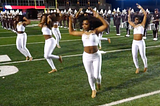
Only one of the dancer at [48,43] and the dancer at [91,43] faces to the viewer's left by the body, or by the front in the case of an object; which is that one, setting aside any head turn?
the dancer at [48,43]

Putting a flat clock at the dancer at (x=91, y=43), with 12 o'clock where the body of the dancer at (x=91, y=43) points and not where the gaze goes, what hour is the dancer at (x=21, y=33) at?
the dancer at (x=21, y=33) is roughly at 5 o'clock from the dancer at (x=91, y=43).

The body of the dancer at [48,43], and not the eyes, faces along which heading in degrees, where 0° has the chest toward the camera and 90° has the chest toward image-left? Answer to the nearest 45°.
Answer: approximately 90°

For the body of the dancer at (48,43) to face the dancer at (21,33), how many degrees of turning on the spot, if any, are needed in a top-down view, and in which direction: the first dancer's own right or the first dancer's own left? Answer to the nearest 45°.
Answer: approximately 45° to the first dancer's own right

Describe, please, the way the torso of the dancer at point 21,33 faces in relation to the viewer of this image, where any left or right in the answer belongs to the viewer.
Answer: facing the viewer and to the left of the viewer

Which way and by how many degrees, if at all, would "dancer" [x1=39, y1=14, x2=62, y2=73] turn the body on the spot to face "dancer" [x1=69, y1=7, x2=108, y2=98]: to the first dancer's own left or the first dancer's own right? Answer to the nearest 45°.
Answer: approximately 90° to the first dancer's own left

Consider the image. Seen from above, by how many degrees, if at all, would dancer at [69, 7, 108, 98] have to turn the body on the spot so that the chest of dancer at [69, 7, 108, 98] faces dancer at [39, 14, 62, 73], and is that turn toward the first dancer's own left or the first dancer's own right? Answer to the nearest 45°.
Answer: approximately 135° to the first dancer's own right

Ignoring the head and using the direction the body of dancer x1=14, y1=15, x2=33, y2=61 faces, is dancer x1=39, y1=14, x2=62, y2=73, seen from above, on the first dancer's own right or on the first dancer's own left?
on the first dancer's own left

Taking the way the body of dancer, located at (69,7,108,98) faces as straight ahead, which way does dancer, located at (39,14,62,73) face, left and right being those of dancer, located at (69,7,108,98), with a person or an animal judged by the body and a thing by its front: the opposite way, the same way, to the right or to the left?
to the right

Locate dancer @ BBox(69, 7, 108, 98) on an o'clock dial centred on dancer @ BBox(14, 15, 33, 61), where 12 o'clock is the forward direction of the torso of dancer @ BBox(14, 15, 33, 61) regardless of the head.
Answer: dancer @ BBox(69, 7, 108, 98) is roughly at 10 o'clock from dancer @ BBox(14, 15, 33, 61).

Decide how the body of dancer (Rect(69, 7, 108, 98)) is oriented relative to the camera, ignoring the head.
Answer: toward the camera
